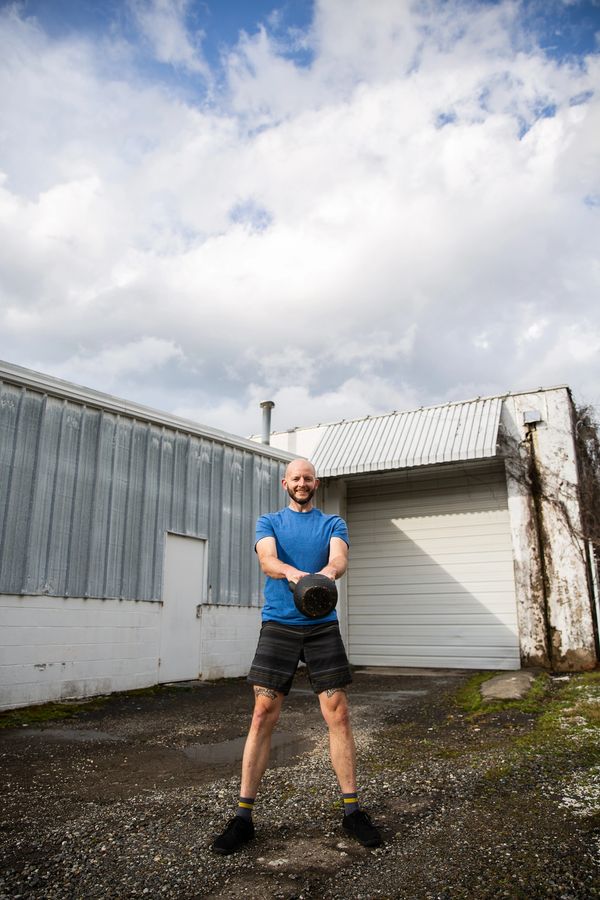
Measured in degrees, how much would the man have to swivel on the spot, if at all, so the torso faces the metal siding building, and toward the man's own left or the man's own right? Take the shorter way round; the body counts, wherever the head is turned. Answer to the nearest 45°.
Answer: approximately 135° to the man's own right

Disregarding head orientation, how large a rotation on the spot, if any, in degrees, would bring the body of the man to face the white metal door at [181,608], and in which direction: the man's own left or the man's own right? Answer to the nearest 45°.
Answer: approximately 180°

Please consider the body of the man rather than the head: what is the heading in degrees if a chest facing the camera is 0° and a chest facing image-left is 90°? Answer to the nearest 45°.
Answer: approximately 0°
